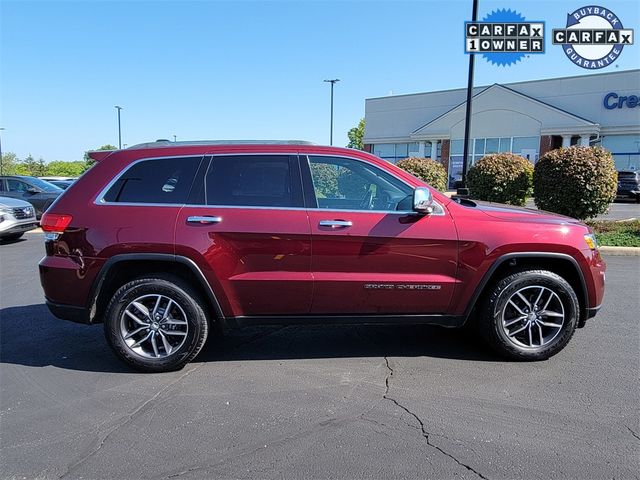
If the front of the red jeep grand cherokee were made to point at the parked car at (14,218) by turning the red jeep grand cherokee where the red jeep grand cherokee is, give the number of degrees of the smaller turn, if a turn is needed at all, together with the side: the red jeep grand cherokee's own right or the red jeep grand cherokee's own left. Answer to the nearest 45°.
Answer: approximately 135° to the red jeep grand cherokee's own left

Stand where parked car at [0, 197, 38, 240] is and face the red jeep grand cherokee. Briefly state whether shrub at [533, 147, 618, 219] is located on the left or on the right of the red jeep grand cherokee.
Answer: left

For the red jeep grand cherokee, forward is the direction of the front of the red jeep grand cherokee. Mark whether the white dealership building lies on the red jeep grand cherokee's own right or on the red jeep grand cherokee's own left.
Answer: on the red jeep grand cherokee's own left

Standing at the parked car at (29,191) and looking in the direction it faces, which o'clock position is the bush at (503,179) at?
The bush is roughly at 12 o'clock from the parked car.

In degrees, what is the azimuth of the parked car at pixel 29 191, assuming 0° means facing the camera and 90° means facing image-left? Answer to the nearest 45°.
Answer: approximately 315°

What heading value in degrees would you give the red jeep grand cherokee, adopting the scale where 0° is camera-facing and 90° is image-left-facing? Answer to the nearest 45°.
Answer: approximately 270°

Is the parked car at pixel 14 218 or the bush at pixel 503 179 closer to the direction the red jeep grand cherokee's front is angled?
the bush

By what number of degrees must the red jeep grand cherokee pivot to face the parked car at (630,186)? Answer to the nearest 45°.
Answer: approximately 45° to its left

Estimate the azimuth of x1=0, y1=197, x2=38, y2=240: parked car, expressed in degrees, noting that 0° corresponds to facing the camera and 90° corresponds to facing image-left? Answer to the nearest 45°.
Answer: approximately 315°
